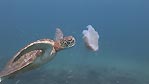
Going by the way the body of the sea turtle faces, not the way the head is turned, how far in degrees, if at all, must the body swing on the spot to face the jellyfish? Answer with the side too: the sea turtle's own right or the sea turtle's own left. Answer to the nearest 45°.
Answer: approximately 45° to the sea turtle's own left

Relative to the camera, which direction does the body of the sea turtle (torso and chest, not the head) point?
to the viewer's right
